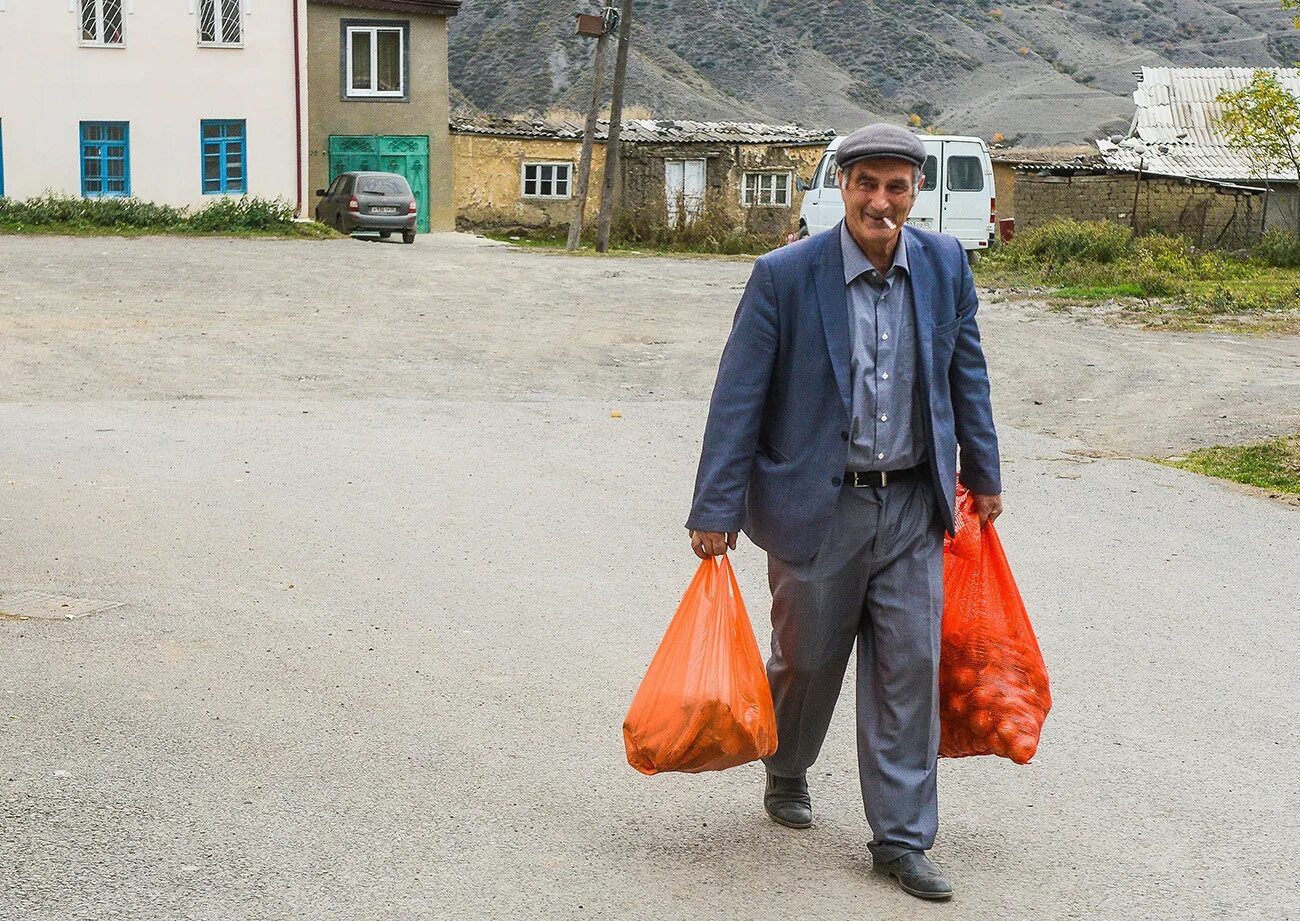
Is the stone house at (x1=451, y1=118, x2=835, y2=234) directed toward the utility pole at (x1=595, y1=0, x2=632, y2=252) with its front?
yes

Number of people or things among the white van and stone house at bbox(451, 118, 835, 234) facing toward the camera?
1

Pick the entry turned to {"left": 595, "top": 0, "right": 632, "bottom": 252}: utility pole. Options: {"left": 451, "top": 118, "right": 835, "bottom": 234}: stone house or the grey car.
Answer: the stone house

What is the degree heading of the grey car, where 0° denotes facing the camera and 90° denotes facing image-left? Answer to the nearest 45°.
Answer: approximately 135°

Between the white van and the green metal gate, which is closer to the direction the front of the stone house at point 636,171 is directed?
the white van

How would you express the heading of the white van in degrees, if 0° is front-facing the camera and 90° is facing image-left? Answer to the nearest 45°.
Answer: approximately 135°

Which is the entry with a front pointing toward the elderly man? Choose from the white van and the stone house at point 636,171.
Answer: the stone house

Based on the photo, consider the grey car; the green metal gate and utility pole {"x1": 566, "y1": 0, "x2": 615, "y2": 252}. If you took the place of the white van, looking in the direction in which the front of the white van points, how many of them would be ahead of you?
3

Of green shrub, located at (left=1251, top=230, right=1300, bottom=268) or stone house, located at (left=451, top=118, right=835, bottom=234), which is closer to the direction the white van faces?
the stone house

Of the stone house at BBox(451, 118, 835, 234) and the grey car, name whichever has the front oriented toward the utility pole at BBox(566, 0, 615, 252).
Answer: the stone house
